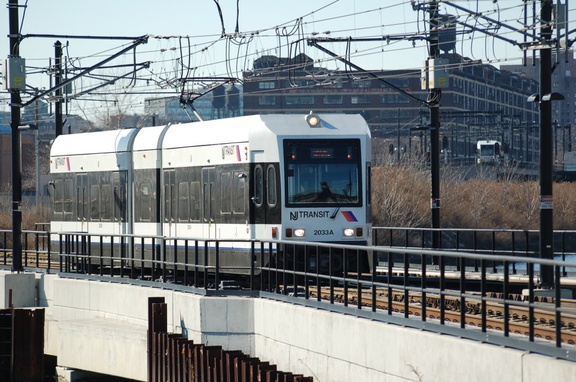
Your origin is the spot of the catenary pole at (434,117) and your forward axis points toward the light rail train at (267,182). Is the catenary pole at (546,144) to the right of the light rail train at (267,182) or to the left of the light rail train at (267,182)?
left

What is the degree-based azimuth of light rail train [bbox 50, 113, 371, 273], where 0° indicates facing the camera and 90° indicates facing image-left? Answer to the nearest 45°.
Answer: approximately 315°

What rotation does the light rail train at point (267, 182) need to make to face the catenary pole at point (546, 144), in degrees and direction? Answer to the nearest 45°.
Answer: approximately 45° to its left

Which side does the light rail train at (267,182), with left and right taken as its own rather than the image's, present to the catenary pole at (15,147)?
back

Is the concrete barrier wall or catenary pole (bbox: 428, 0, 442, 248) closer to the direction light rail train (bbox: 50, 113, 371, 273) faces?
the concrete barrier wall

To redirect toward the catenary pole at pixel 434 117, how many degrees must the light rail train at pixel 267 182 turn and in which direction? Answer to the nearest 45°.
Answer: approximately 90° to its left

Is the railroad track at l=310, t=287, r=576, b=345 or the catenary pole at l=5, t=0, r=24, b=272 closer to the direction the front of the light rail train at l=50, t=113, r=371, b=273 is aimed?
the railroad track
